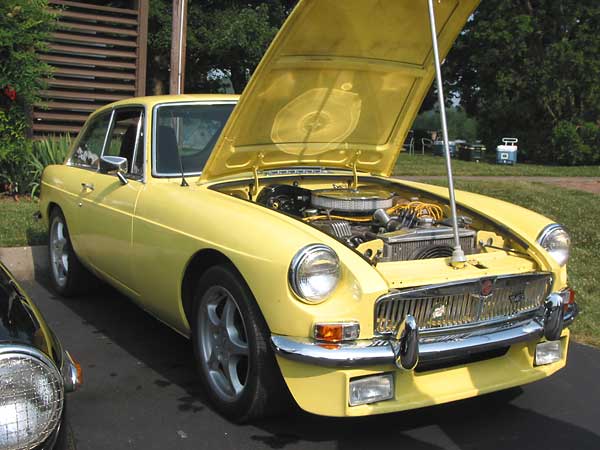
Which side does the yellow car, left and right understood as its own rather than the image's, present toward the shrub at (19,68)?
back

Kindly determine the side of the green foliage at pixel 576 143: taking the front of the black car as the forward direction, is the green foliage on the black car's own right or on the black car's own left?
on the black car's own left

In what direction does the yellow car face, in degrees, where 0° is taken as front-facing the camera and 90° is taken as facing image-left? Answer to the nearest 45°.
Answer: approximately 315°

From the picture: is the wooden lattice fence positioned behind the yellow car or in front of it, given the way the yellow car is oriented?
behind

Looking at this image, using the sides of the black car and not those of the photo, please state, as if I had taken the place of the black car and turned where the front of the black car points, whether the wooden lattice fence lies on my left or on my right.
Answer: on my left

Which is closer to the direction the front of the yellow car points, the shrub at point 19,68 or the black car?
the black car

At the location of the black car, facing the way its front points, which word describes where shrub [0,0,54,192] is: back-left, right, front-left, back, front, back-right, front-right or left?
back-left

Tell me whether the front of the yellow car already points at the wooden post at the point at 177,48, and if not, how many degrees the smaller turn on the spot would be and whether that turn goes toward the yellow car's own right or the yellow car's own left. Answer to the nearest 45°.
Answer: approximately 135° to the yellow car's own left

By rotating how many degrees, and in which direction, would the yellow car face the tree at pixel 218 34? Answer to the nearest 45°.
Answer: approximately 135° to its left

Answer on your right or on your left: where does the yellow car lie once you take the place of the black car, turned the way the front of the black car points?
on your left
